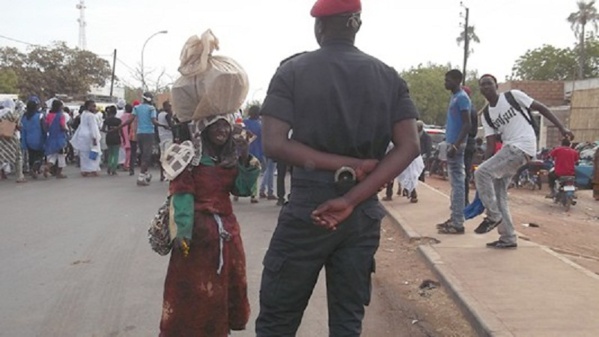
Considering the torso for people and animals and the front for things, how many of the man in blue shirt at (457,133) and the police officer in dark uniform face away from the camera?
1

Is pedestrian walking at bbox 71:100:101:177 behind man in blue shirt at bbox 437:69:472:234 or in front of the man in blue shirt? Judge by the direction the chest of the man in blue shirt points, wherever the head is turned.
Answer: in front

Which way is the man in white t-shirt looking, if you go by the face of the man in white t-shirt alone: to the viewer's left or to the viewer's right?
to the viewer's left

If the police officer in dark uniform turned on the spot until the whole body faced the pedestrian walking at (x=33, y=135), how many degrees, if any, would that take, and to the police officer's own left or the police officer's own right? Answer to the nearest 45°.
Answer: approximately 45° to the police officer's own left

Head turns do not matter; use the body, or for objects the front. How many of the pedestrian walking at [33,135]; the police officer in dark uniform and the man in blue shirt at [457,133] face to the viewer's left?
1

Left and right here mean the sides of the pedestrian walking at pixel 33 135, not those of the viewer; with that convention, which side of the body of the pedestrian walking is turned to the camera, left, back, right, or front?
back

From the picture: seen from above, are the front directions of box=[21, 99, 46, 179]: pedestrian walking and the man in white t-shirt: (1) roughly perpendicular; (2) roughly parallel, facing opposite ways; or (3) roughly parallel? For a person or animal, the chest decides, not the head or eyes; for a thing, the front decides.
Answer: roughly perpendicular

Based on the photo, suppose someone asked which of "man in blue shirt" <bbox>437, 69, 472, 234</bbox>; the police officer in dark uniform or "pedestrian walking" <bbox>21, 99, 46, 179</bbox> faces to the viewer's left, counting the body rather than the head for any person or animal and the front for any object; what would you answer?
the man in blue shirt

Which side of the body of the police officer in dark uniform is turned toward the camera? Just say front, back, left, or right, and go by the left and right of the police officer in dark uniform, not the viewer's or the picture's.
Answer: back

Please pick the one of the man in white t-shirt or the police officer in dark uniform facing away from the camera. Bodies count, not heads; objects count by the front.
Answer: the police officer in dark uniform

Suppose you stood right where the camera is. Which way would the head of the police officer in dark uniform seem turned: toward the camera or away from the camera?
away from the camera

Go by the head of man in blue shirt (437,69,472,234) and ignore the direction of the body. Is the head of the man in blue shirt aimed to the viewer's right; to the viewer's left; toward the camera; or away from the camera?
to the viewer's left
